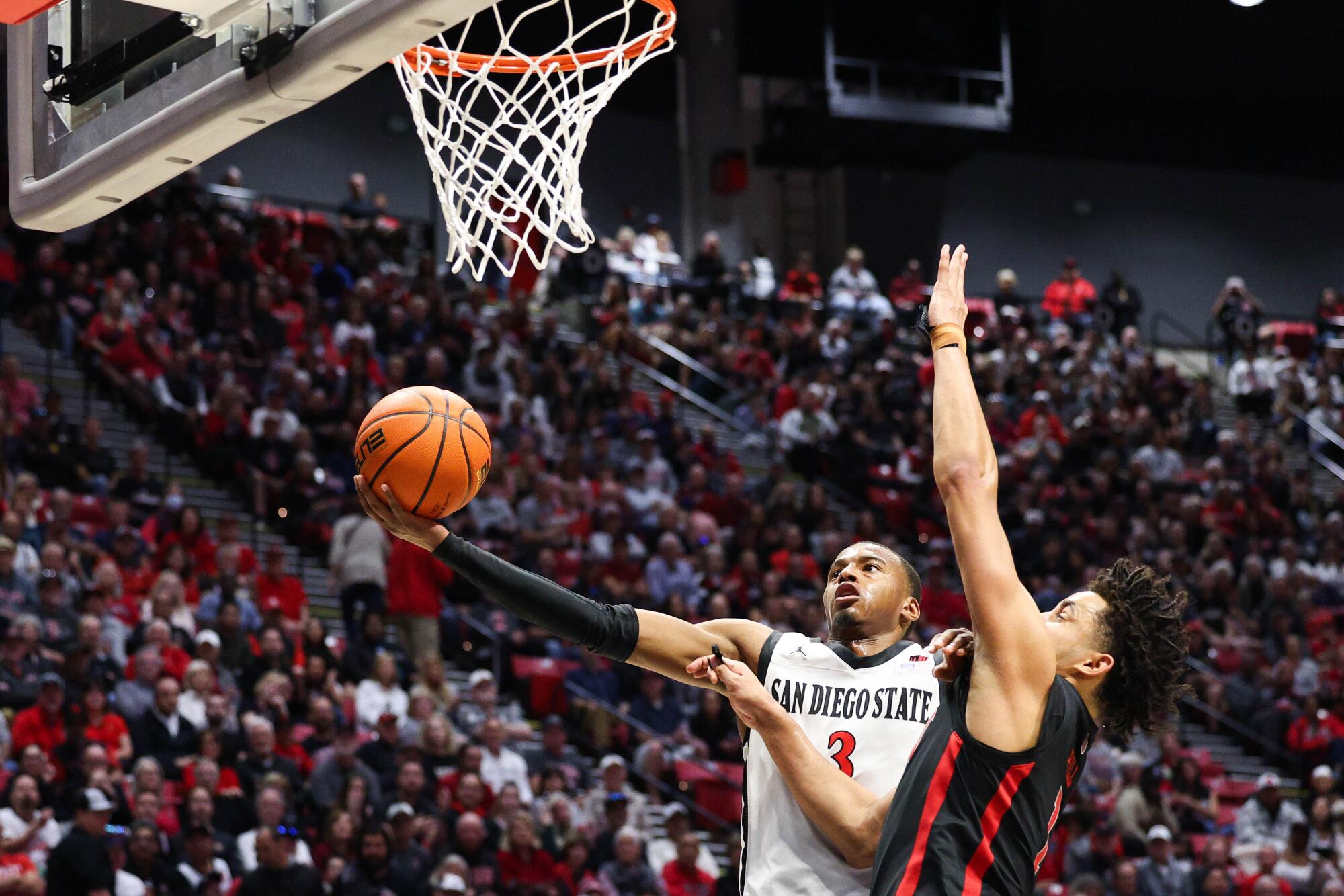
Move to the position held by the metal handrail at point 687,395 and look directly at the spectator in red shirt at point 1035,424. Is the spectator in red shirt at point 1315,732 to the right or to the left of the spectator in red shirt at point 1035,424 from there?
right

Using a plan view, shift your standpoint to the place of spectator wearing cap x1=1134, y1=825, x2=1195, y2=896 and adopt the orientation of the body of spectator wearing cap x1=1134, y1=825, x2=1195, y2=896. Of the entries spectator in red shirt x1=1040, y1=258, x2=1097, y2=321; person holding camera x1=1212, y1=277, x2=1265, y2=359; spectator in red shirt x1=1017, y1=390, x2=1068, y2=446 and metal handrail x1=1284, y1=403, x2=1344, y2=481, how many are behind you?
4

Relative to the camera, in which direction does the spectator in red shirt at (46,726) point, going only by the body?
toward the camera

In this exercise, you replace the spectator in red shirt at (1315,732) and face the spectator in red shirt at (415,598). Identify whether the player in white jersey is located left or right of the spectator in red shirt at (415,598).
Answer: left

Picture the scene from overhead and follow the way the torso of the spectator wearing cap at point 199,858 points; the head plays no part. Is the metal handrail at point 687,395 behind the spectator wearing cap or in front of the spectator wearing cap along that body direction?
behind

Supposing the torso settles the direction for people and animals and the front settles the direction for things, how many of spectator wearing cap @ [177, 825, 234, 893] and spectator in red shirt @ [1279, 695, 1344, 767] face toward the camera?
2

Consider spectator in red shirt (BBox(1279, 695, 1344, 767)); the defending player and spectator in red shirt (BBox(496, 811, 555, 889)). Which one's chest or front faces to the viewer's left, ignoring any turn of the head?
the defending player

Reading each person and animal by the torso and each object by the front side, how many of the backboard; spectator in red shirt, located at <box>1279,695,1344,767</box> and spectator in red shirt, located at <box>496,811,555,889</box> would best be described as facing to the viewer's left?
0

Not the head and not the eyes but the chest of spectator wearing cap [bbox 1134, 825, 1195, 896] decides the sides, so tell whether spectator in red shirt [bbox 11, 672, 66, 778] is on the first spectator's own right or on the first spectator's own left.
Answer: on the first spectator's own right

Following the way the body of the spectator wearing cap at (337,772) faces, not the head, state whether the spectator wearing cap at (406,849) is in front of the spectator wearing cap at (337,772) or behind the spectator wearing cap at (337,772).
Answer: in front

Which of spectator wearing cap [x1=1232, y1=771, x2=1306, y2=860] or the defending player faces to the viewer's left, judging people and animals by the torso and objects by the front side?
the defending player

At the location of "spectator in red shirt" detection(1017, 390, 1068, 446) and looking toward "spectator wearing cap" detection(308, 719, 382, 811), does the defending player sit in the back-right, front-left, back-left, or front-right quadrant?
front-left

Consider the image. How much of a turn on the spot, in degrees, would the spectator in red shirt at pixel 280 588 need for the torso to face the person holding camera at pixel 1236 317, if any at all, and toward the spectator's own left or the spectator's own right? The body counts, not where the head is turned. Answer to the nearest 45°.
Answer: approximately 135° to the spectator's own left

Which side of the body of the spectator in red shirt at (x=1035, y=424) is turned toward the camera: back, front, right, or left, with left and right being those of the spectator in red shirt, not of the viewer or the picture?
front

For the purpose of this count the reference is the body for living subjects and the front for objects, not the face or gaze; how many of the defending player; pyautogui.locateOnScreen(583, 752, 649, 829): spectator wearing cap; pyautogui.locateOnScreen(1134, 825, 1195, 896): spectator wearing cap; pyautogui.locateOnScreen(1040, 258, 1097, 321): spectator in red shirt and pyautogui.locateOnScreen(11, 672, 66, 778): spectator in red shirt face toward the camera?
4

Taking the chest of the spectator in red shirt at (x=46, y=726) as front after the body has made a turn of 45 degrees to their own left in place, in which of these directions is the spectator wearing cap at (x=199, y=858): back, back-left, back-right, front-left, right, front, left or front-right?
front
